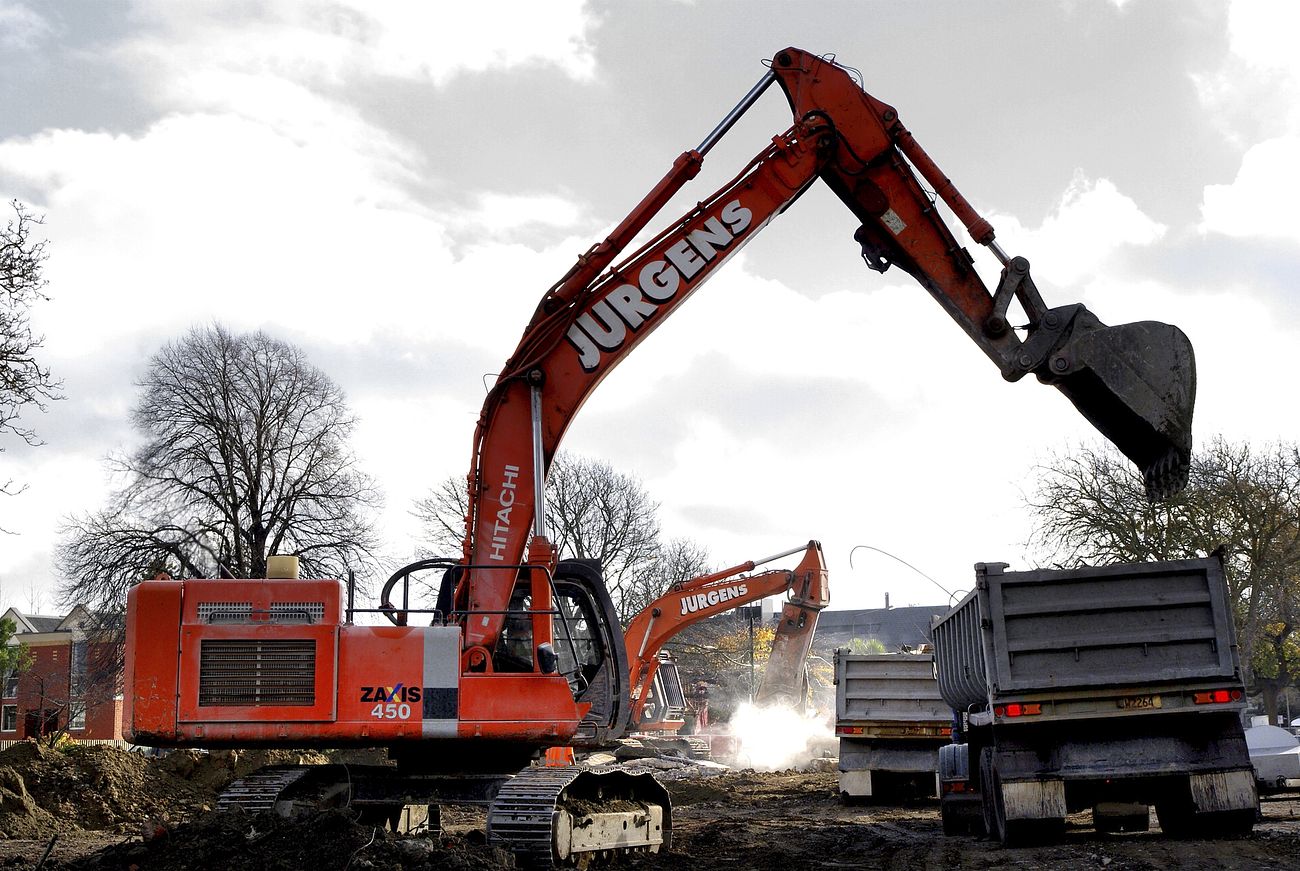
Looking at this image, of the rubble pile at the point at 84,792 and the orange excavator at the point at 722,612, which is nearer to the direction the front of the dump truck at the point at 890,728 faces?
the orange excavator

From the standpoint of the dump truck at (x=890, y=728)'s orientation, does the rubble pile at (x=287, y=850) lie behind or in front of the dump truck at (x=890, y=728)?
behind

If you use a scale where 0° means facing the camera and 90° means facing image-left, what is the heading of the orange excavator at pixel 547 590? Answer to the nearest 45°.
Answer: approximately 270°

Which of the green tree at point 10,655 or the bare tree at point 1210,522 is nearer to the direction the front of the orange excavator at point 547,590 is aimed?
the bare tree

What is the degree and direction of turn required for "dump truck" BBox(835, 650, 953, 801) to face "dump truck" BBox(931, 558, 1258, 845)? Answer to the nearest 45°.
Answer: approximately 180°

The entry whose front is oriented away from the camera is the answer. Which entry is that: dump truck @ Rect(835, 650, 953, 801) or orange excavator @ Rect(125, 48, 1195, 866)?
the dump truck

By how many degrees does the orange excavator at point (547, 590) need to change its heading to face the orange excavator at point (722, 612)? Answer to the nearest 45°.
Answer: approximately 90° to its left

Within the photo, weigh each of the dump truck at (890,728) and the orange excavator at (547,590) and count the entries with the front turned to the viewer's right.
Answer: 1

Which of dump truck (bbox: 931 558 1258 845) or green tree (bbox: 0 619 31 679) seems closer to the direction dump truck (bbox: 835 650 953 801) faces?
the green tree

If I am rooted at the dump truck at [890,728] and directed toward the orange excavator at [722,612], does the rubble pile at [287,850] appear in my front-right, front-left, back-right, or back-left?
back-left

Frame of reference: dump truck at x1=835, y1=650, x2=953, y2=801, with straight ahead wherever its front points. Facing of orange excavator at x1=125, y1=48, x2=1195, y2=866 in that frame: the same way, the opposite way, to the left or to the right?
to the right

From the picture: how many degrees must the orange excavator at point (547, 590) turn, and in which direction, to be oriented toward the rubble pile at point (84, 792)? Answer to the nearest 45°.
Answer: approximately 135° to its left

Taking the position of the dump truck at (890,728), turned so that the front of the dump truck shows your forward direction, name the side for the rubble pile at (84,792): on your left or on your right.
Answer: on your left

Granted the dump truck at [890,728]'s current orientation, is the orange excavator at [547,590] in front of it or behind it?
behind

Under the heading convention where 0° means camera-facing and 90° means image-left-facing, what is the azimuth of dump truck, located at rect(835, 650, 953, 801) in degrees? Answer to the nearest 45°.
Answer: approximately 180°
